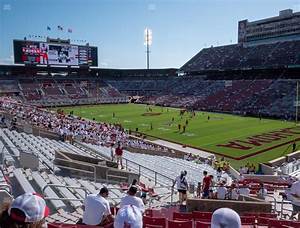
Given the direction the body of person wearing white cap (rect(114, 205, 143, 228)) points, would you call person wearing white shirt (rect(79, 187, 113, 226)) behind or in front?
in front

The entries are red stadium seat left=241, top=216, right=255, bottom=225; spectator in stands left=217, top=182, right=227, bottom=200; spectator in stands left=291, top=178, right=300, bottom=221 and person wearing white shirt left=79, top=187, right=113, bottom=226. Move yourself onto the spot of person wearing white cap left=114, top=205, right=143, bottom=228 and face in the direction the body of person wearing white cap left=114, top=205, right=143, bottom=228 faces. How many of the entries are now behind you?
0

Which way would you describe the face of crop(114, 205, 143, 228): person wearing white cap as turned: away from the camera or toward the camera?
away from the camera

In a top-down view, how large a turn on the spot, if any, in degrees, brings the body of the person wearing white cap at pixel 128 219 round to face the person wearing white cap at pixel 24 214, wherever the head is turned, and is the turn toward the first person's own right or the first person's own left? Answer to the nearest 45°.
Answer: approximately 135° to the first person's own left

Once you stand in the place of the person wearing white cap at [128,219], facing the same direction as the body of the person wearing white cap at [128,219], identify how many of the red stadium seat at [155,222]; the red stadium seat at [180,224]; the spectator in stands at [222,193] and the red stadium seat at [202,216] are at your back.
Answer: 0

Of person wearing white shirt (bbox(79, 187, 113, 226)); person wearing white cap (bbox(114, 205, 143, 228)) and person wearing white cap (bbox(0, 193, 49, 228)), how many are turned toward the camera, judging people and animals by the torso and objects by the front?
0

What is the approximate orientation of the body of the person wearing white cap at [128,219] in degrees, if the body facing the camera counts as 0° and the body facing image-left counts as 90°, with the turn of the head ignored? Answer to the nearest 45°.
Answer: approximately 180°

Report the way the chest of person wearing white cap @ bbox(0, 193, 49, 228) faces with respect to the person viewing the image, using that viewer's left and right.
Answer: facing away from the viewer and to the right of the viewer

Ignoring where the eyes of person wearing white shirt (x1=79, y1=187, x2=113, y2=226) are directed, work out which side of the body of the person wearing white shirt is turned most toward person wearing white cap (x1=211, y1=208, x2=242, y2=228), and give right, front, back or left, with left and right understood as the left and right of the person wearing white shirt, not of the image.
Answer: right

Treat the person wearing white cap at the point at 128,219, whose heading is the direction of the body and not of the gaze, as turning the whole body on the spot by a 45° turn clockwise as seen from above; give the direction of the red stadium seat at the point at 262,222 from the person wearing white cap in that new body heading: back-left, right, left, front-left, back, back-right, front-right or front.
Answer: front

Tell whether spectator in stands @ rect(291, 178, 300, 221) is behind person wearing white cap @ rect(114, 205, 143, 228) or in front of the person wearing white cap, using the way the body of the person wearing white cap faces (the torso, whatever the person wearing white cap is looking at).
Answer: in front

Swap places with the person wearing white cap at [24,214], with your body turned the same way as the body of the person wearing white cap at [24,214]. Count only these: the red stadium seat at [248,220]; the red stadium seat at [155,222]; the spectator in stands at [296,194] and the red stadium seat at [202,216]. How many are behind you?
0

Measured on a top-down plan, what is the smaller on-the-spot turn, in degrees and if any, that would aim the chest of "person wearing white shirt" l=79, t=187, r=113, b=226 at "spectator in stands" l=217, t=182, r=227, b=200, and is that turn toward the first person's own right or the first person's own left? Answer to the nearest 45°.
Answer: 0° — they already face them

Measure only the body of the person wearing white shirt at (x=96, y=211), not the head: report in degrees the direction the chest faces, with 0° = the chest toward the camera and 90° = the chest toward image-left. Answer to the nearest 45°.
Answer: approximately 225°
